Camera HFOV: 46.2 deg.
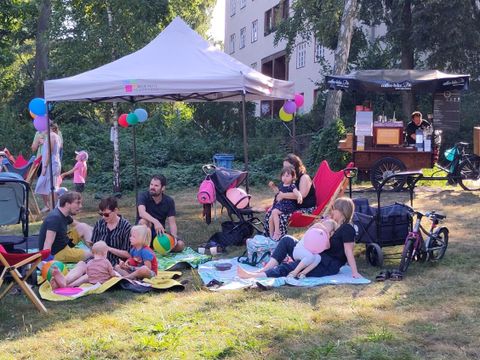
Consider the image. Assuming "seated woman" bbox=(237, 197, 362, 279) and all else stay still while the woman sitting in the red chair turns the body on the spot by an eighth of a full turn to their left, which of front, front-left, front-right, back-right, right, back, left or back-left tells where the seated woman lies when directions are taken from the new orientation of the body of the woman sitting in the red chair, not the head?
front-left

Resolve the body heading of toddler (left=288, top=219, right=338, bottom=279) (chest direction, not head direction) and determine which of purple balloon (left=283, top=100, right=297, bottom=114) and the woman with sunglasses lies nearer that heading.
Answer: the purple balloon

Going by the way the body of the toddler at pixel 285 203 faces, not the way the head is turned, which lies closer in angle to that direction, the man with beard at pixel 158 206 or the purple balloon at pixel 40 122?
the man with beard

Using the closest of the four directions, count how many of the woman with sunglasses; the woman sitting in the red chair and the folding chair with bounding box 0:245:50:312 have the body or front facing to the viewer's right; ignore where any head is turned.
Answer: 1

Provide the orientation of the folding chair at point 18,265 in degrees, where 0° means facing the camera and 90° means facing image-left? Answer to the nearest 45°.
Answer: approximately 270°

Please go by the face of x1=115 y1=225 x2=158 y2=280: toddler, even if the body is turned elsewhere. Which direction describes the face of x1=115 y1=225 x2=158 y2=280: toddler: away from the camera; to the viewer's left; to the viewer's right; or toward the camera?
to the viewer's left

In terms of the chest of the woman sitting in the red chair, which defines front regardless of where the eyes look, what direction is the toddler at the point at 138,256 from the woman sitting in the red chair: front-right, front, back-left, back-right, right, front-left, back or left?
front-left

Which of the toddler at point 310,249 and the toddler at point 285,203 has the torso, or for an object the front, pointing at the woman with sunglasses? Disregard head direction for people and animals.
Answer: the toddler at point 285,203

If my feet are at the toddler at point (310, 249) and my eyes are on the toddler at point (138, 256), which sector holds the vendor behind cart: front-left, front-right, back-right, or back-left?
back-right

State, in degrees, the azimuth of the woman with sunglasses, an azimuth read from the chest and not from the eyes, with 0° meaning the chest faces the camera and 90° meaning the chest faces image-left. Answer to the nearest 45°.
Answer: approximately 45°

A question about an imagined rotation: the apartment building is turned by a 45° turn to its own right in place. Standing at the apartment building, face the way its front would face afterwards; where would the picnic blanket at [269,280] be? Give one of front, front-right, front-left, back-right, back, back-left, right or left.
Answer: left
